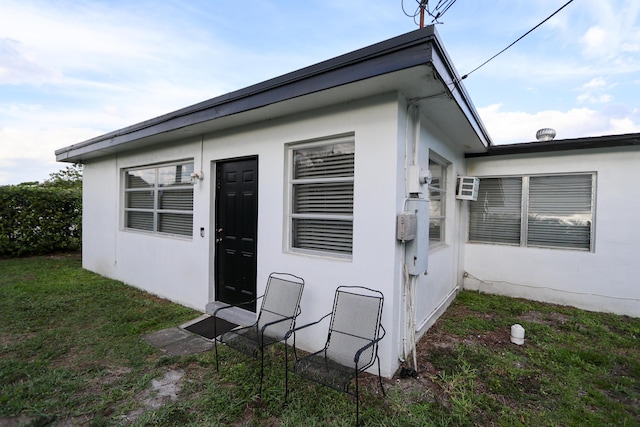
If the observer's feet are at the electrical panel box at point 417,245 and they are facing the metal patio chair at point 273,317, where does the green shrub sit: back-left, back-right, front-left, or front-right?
front-right

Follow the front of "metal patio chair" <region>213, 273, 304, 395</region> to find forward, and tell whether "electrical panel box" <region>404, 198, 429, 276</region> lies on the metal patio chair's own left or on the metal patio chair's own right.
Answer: on the metal patio chair's own left

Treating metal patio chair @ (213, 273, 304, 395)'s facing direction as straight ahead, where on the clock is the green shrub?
The green shrub is roughly at 3 o'clock from the metal patio chair.

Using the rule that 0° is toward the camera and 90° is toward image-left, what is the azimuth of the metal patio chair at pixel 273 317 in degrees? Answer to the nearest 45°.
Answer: approximately 45°

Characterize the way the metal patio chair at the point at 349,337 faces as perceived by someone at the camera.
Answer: facing the viewer and to the left of the viewer

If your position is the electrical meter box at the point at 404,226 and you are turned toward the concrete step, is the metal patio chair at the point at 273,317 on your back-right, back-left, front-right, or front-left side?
front-left

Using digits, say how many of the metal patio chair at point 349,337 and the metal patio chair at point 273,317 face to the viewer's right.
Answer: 0

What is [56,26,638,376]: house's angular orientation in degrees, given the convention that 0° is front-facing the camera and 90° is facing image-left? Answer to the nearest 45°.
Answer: approximately 45°

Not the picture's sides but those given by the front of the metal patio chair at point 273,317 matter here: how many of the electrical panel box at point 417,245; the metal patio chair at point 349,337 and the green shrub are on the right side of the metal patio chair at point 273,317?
1

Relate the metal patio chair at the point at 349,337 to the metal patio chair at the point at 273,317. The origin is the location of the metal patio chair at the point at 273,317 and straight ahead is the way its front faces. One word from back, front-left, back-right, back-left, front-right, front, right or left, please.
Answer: left

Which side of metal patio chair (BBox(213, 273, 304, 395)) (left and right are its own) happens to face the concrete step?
right
